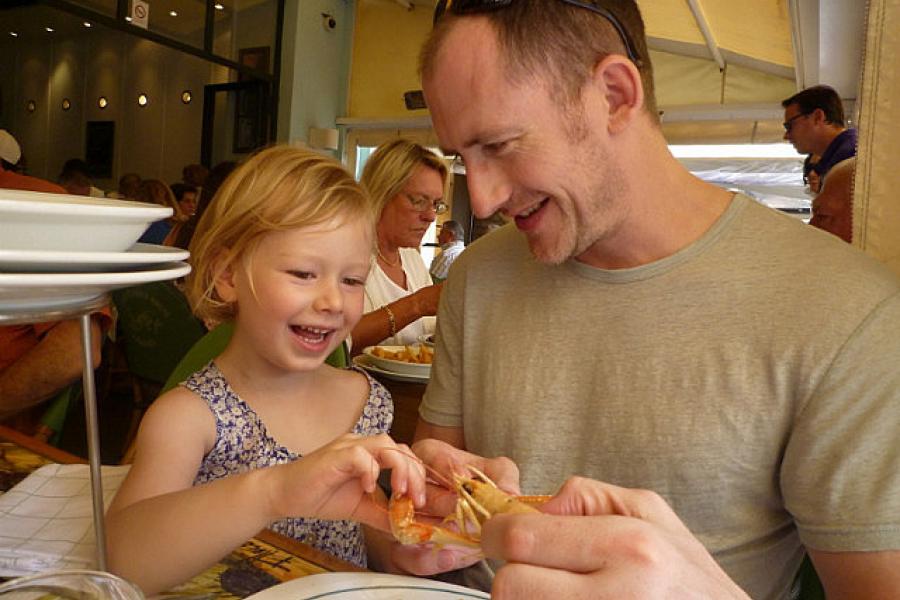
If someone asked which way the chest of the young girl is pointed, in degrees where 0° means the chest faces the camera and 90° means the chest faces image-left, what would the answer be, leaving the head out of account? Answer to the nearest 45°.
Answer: approximately 315°

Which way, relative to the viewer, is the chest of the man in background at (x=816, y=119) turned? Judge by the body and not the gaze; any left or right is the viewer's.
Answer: facing to the left of the viewer

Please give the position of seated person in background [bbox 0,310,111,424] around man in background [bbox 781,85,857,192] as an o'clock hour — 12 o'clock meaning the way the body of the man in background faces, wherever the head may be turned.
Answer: The seated person in background is roughly at 10 o'clock from the man in background.

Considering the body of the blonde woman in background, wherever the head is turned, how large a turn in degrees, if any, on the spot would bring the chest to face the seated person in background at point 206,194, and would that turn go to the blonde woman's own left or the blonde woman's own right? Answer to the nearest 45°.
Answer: approximately 135° to the blonde woman's own right

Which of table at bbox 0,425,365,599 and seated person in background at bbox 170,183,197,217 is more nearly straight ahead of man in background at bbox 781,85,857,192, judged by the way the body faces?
the seated person in background

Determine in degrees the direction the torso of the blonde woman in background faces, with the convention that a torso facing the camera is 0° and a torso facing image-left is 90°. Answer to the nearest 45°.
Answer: approximately 315°

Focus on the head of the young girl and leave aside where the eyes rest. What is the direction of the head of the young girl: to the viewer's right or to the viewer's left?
to the viewer's right
